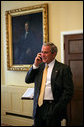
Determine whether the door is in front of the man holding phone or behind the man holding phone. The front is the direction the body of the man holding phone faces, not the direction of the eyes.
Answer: behind

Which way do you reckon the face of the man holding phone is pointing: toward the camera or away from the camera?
toward the camera

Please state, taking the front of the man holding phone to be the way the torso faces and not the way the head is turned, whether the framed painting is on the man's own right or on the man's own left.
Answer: on the man's own right

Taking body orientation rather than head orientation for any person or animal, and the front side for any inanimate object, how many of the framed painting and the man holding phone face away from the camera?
0

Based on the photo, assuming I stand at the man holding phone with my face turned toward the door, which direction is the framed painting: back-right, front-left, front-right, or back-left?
front-left

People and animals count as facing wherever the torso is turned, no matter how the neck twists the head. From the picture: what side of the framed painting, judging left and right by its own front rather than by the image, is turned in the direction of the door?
left

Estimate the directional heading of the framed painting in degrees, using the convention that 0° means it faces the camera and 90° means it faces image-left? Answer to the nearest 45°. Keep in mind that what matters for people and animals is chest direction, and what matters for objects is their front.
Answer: approximately 45°

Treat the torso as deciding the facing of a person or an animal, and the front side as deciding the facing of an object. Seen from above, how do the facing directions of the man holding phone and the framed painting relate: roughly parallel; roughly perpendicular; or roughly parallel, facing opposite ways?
roughly parallel

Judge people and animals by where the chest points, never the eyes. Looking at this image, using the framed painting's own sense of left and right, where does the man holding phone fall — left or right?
on its left

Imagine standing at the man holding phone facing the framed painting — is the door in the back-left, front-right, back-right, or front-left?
front-right

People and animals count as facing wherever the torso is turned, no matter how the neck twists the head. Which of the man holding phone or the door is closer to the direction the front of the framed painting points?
the man holding phone

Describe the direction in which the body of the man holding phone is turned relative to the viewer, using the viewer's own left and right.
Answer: facing the viewer and to the left of the viewer
